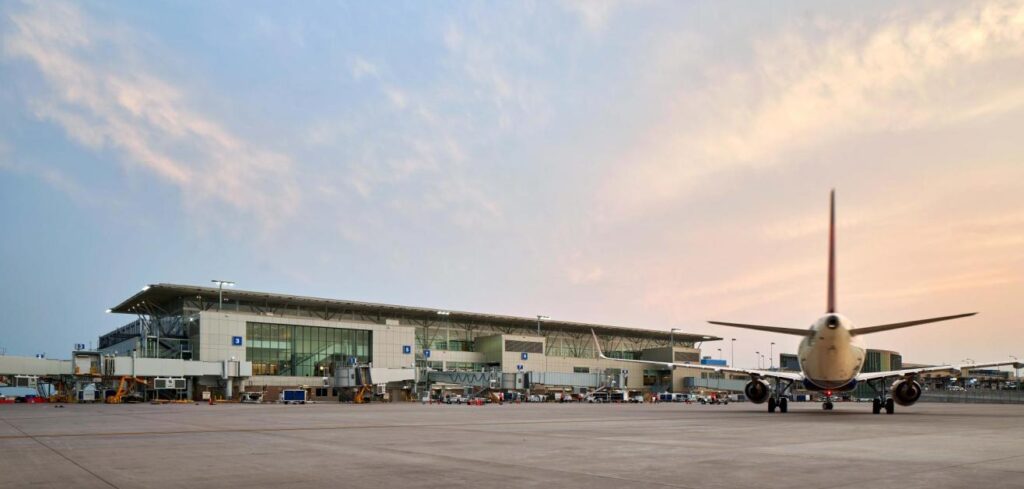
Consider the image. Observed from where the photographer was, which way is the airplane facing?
facing away from the viewer
